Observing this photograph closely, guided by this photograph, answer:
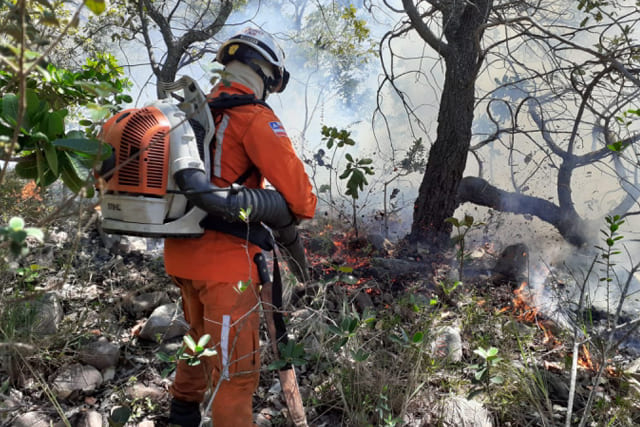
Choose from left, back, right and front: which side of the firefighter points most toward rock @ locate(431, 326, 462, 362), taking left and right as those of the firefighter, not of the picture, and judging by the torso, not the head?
front

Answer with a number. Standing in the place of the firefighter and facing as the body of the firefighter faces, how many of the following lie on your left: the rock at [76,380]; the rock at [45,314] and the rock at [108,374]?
3

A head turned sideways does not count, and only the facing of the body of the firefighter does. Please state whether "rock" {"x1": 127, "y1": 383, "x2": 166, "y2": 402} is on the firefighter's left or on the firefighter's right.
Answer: on the firefighter's left

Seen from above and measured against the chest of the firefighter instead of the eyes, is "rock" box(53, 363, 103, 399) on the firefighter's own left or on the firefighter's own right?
on the firefighter's own left

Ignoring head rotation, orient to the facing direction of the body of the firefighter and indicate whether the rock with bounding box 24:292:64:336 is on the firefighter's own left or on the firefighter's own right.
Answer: on the firefighter's own left

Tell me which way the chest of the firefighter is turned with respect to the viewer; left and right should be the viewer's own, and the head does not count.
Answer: facing away from the viewer and to the right of the viewer

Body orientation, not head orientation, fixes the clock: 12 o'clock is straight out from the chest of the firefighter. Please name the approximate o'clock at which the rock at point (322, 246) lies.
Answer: The rock is roughly at 11 o'clock from the firefighter.

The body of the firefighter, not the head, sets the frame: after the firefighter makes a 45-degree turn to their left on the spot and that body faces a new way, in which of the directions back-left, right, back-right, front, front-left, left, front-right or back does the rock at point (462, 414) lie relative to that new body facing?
right

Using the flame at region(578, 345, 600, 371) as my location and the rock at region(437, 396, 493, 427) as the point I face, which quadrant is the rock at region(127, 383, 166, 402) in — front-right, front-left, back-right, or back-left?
front-right

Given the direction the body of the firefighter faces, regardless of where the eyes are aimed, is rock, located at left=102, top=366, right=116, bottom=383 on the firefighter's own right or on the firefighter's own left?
on the firefighter's own left

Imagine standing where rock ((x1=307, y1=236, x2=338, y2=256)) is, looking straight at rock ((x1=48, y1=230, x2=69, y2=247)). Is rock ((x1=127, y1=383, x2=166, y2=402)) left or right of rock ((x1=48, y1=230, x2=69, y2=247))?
left

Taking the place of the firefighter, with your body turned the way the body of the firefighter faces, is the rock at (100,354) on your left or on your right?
on your left

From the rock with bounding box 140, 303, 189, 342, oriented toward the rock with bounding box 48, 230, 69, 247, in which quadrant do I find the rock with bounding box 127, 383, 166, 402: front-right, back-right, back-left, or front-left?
back-left

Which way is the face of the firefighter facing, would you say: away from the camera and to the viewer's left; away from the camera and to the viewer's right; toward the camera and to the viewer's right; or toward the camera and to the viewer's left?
away from the camera and to the viewer's right

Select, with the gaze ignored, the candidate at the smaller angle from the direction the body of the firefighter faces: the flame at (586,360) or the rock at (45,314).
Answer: the flame

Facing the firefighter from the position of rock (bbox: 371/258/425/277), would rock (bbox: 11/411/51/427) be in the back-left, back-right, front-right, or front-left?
front-right
